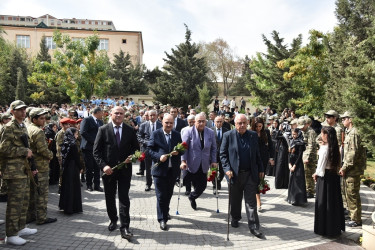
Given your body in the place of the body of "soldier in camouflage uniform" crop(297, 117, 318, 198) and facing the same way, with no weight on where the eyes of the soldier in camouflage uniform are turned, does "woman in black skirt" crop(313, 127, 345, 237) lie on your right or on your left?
on your left

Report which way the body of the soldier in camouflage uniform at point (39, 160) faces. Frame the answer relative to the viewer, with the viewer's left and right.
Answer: facing to the right of the viewer

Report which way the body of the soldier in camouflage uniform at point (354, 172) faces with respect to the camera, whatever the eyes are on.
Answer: to the viewer's left

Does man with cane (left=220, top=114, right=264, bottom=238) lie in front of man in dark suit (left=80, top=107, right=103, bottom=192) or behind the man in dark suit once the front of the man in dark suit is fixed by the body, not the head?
in front

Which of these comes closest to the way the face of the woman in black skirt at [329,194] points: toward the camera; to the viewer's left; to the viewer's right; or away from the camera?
to the viewer's left

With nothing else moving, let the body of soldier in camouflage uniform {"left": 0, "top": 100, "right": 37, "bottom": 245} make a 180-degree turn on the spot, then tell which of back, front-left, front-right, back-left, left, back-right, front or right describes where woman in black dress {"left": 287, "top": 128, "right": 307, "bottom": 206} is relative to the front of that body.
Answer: back

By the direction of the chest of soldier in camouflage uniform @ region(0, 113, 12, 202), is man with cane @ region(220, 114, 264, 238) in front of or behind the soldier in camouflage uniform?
in front

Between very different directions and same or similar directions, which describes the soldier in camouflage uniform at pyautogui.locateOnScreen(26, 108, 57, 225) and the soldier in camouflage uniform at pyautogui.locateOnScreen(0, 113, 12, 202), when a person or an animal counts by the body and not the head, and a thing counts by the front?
same or similar directions

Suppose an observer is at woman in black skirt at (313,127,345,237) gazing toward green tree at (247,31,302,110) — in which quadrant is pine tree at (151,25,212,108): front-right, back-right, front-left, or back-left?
front-left

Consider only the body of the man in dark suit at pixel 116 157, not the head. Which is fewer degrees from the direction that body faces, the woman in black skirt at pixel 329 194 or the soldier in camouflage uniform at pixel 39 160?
the woman in black skirt

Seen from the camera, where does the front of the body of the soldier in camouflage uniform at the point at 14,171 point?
to the viewer's right

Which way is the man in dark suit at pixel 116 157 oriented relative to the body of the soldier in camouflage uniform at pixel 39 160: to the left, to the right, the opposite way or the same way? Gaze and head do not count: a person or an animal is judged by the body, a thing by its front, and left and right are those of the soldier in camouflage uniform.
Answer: to the right

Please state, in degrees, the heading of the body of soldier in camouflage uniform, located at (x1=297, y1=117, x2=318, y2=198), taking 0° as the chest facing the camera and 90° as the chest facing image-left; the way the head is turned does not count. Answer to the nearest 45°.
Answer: approximately 90°
